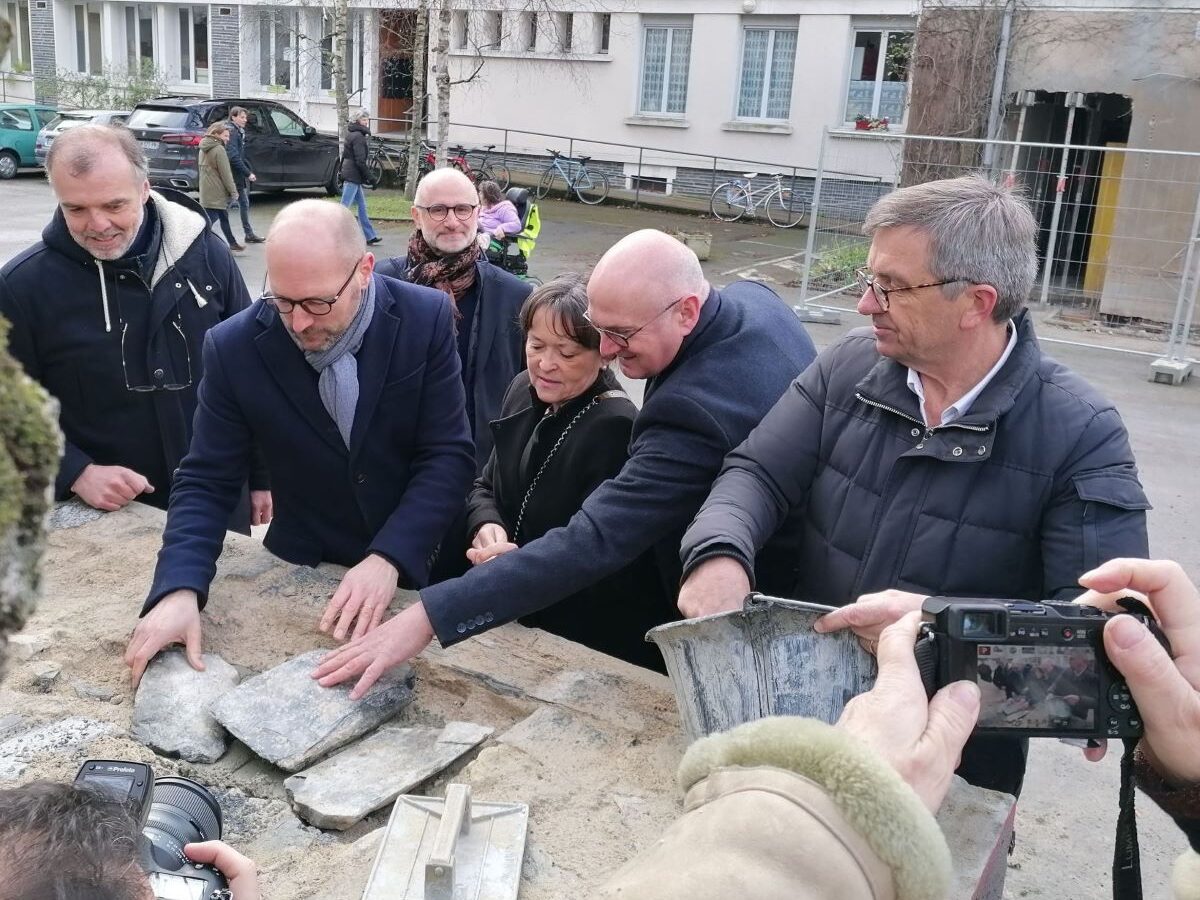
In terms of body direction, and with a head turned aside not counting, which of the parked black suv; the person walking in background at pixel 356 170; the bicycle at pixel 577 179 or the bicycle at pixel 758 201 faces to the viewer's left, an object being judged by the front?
the bicycle at pixel 577 179

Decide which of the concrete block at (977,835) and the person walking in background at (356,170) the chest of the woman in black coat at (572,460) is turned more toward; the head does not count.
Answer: the concrete block

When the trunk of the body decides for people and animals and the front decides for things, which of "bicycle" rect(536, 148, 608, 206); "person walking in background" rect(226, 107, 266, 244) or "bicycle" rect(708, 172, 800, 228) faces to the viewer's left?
"bicycle" rect(536, 148, 608, 206)

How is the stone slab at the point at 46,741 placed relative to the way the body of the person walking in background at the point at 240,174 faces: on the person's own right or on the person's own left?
on the person's own right

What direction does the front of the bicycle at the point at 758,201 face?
to the viewer's right

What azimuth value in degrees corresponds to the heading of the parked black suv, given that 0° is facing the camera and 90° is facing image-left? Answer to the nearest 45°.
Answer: approximately 225°

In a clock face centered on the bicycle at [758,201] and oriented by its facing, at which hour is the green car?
The green car is roughly at 6 o'clock from the bicycle.

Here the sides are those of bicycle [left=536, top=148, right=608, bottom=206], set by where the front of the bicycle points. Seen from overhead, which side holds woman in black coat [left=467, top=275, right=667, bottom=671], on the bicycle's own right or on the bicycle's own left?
on the bicycle's own left
